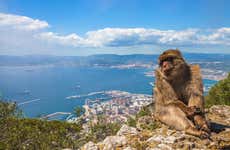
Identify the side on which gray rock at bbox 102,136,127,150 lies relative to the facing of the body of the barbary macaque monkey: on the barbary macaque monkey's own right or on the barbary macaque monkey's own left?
on the barbary macaque monkey's own right
